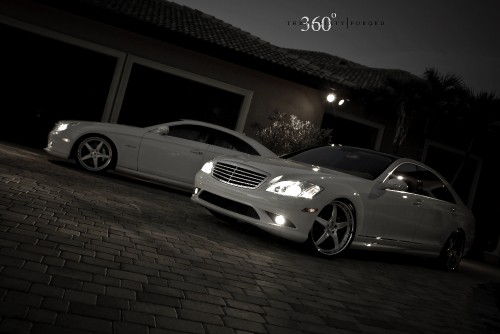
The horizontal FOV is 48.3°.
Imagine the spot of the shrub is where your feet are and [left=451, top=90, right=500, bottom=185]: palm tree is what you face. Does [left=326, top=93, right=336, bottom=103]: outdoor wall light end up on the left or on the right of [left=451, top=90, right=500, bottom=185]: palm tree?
left

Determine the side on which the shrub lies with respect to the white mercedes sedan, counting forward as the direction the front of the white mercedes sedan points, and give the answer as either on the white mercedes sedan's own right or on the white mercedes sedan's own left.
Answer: on the white mercedes sedan's own right

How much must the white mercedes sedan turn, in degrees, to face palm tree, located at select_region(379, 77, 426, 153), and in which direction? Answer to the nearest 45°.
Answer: approximately 135° to its right

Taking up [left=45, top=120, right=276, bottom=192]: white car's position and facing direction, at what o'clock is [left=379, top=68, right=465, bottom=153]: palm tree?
The palm tree is roughly at 5 o'clock from the white car.

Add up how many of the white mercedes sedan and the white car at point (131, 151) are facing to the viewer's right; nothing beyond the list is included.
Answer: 0

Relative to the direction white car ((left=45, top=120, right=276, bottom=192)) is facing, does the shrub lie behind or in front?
behind

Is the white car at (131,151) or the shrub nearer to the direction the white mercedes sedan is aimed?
the white car

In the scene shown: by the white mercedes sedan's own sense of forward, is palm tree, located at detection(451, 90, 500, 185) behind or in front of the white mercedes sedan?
behind

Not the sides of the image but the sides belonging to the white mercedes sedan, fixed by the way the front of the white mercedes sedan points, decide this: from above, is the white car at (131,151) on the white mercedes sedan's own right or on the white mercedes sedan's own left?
on the white mercedes sedan's own right

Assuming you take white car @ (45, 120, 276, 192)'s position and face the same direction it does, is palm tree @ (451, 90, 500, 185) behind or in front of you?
behind

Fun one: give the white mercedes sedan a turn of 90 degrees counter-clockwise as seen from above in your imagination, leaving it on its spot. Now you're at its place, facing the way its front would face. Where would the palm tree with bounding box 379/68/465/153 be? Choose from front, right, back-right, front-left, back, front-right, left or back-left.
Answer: back-left

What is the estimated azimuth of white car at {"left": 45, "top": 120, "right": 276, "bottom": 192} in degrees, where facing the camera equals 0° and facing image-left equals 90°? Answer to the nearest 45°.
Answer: approximately 90°

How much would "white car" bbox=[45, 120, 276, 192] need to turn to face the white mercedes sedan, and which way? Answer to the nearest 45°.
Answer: approximately 135° to its left
